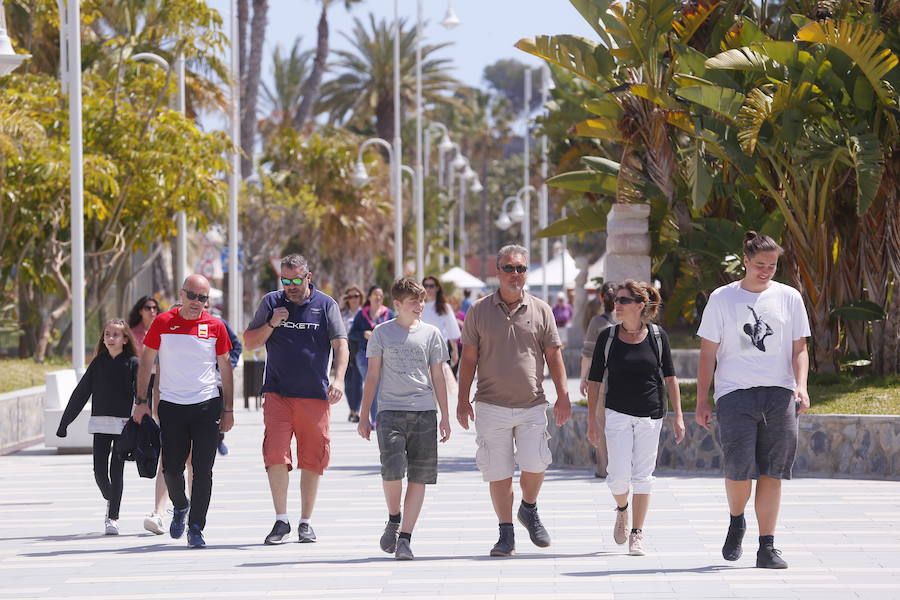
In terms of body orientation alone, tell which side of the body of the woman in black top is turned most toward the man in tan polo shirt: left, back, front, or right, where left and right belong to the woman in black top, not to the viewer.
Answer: right

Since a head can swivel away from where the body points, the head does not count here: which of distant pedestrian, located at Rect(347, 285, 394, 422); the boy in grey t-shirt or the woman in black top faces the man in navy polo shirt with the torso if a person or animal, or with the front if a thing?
the distant pedestrian

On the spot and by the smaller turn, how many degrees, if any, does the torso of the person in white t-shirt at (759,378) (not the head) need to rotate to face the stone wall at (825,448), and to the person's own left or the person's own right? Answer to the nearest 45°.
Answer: approximately 180°

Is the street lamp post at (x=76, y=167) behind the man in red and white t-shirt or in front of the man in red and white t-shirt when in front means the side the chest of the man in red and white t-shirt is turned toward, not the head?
behind

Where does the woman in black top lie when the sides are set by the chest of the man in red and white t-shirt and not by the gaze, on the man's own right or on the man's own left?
on the man's own left

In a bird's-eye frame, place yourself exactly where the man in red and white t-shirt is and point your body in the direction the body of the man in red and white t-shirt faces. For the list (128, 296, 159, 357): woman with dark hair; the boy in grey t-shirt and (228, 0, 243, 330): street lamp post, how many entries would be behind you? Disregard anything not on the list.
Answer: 2

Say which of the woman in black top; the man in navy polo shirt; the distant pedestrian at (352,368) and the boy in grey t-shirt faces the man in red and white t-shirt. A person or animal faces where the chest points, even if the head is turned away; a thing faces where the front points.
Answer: the distant pedestrian

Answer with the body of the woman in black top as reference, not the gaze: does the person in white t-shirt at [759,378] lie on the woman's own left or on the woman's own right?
on the woman's own left

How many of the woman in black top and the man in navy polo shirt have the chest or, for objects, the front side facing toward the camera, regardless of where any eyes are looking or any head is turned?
2

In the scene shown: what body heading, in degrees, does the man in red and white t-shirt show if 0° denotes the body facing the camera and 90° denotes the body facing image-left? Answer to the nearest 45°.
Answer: approximately 0°
